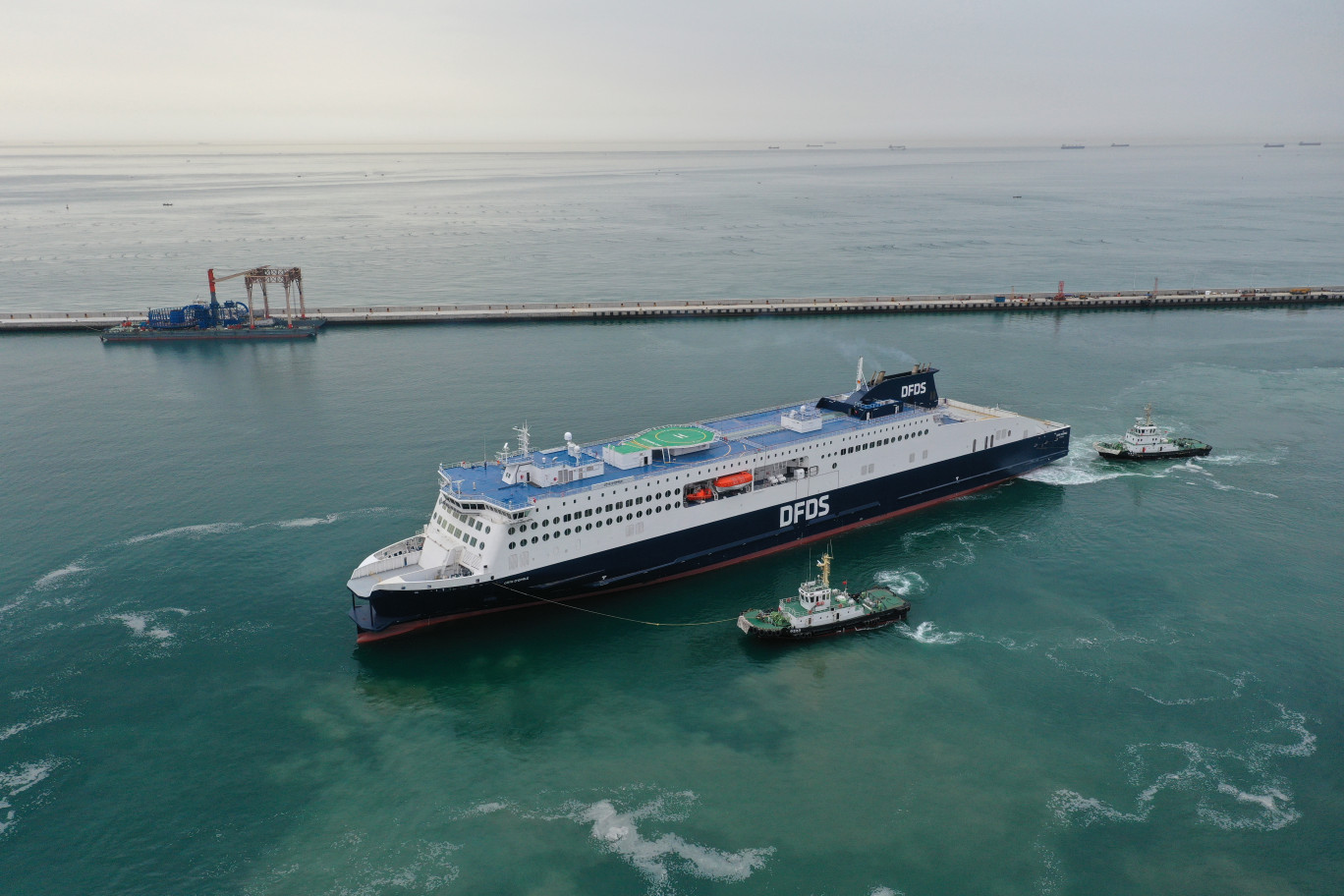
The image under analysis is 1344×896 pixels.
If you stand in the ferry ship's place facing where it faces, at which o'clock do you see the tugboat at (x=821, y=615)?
The tugboat is roughly at 8 o'clock from the ferry ship.

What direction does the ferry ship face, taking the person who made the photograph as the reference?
facing the viewer and to the left of the viewer
